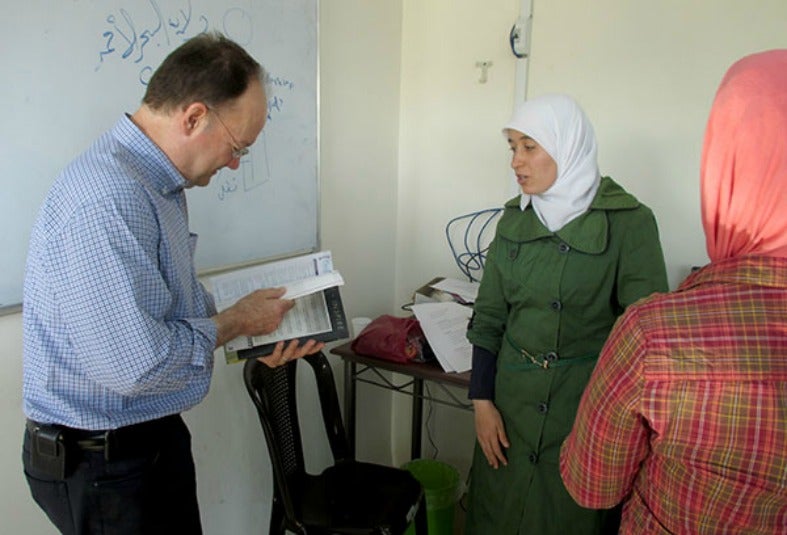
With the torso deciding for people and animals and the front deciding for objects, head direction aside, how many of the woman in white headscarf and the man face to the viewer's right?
1

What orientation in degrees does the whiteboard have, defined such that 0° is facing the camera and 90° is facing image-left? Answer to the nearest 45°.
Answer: approximately 315°

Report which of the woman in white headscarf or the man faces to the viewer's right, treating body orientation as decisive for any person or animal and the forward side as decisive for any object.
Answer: the man

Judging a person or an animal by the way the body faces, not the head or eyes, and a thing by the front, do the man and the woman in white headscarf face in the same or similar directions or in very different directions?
very different directions

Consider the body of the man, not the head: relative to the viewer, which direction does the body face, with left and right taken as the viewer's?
facing to the right of the viewer

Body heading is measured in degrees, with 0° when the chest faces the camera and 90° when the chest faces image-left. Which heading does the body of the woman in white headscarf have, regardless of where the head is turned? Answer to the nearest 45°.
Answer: approximately 45°

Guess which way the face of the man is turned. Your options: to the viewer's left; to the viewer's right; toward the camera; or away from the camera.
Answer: to the viewer's right
